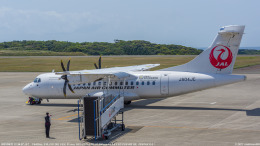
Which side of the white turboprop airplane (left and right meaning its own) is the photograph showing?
left

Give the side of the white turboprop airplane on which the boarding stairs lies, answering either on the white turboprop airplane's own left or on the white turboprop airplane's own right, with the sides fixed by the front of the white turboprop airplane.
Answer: on the white turboprop airplane's own left
